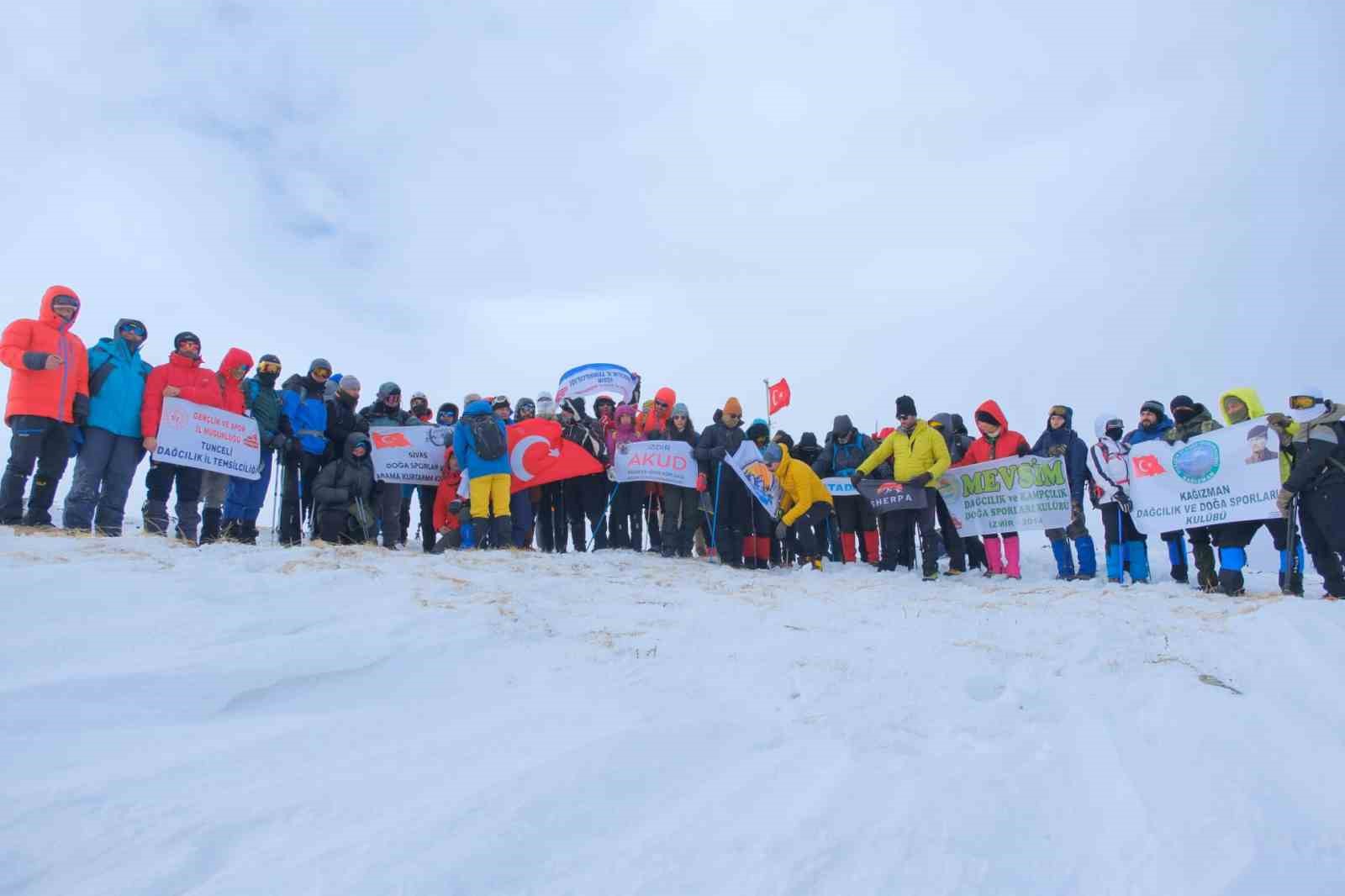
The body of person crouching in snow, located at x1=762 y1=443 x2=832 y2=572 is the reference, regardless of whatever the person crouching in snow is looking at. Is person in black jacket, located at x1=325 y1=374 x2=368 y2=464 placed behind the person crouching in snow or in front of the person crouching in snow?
in front

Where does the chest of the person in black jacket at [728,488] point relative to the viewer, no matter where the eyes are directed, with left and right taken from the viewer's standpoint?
facing the viewer

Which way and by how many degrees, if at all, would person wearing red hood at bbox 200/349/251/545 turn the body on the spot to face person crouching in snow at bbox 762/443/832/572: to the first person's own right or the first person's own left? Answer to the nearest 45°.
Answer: approximately 45° to the first person's own left

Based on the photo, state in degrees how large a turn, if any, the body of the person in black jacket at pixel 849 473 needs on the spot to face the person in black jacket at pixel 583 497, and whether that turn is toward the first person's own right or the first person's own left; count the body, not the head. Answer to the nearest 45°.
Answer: approximately 90° to the first person's own right

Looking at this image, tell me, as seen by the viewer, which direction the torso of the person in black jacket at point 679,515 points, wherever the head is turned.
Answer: toward the camera

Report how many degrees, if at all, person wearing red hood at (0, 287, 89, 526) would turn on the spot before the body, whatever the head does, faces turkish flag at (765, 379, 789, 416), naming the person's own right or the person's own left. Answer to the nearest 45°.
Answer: approximately 45° to the person's own left

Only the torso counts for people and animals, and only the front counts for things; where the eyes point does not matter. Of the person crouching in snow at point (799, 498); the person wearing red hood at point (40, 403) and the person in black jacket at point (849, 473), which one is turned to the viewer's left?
the person crouching in snow

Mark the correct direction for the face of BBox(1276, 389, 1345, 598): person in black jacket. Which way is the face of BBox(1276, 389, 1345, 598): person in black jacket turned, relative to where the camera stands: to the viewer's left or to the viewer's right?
to the viewer's left

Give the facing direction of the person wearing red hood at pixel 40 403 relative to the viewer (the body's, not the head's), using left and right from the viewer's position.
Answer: facing the viewer and to the right of the viewer

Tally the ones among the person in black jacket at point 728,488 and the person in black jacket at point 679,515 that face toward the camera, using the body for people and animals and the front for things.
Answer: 2

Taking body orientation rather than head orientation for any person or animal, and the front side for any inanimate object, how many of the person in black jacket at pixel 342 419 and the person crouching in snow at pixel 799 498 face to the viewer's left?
1

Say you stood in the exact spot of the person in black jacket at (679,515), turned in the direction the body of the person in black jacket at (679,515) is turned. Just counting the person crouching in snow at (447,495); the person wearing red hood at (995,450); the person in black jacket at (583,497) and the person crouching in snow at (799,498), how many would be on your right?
2

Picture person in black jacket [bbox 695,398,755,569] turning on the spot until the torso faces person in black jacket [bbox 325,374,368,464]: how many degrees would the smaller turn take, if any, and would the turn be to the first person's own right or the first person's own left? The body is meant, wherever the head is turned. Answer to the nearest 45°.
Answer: approximately 90° to the first person's own right

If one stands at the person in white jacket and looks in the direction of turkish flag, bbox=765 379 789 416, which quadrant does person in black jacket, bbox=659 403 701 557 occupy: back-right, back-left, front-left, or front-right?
front-left

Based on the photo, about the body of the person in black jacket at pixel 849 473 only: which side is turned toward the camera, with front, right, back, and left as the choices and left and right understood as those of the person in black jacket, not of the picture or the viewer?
front

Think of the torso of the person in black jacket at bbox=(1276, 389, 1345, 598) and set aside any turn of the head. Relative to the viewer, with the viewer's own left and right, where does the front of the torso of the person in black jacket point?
facing the viewer and to the left of the viewer
